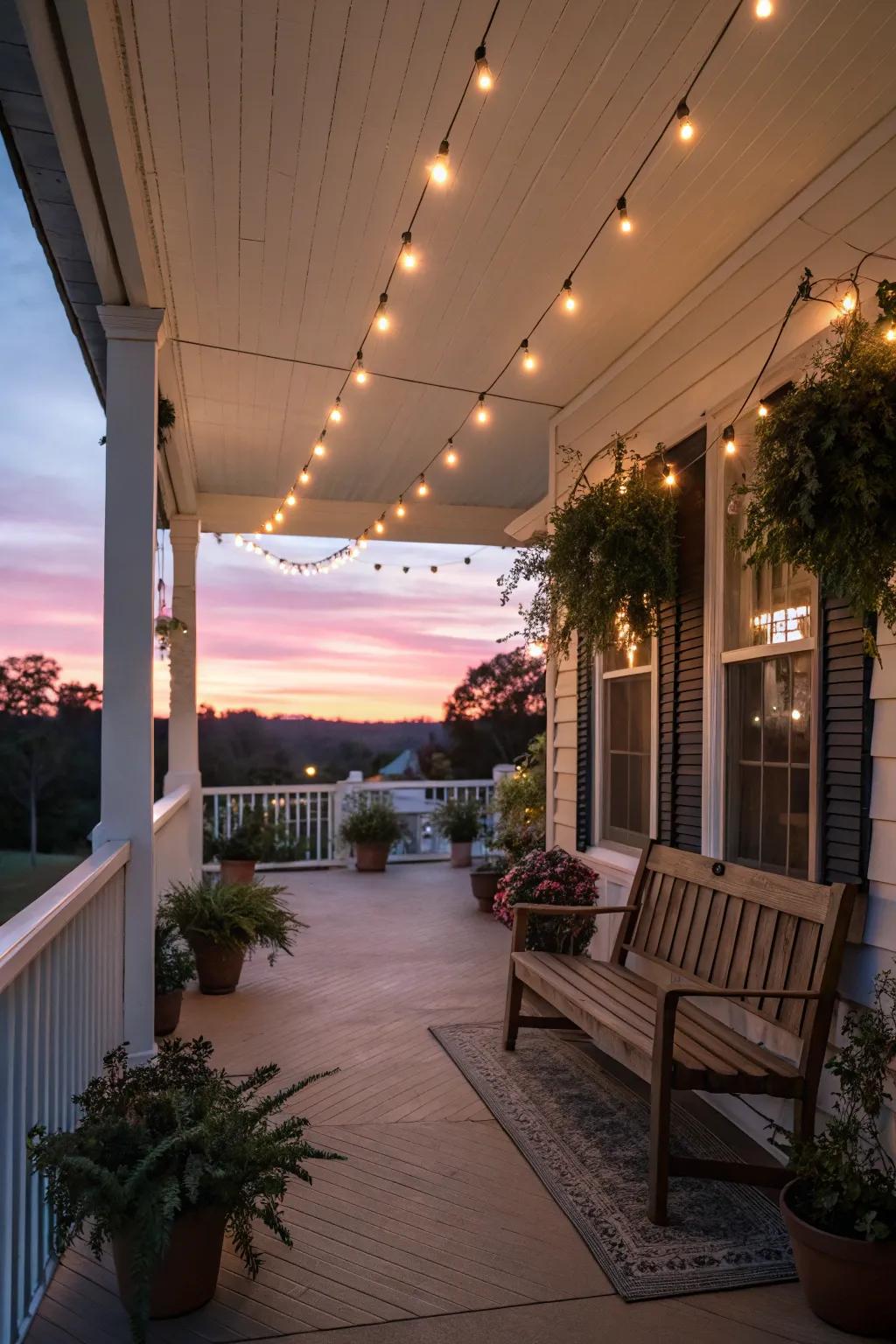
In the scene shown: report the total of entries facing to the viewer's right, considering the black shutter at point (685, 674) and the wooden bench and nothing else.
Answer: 0

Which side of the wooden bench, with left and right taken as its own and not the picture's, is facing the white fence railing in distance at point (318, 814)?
right

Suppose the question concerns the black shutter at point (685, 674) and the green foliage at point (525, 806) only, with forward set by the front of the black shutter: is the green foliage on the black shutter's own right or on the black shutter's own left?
on the black shutter's own right

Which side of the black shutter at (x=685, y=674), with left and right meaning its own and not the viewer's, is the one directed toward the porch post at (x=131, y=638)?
front

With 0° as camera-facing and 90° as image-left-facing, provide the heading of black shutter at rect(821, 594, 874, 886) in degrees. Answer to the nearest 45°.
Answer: approximately 45°

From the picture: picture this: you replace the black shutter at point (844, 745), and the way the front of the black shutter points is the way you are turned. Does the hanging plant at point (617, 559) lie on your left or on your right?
on your right

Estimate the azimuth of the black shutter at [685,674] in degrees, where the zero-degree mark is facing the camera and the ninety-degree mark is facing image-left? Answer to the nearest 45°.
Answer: approximately 45°

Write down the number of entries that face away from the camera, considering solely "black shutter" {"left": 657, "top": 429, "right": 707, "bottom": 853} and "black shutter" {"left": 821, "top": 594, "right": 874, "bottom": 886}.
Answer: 0
